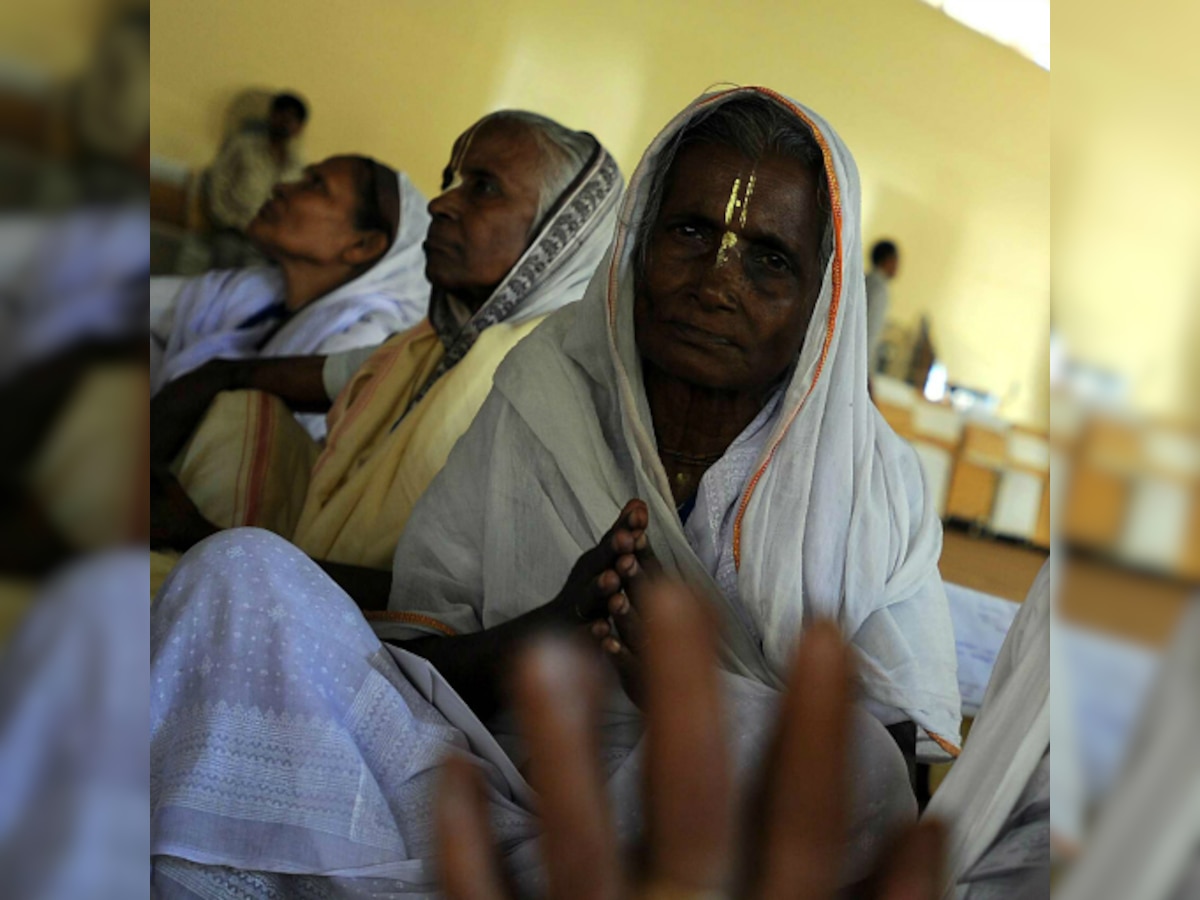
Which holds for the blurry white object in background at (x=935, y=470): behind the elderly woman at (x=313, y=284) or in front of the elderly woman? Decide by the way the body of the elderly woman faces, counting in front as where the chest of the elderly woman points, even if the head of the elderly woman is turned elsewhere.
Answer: behind

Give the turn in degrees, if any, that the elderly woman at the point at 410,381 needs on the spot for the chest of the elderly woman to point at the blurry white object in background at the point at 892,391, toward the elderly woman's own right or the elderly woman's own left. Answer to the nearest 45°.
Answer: approximately 180°

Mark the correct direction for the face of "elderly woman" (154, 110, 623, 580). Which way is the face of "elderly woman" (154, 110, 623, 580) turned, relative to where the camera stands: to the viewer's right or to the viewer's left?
to the viewer's left

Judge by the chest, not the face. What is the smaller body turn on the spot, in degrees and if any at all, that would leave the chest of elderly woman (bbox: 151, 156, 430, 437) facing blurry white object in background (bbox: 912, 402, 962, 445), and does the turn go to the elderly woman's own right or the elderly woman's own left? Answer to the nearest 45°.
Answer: approximately 135° to the elderly woman's own right

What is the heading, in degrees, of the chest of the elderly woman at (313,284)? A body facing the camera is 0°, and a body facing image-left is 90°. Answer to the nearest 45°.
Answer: approximately 90°

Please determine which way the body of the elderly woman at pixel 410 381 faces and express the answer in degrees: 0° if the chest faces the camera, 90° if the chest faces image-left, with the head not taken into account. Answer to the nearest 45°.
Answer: approximately 90°

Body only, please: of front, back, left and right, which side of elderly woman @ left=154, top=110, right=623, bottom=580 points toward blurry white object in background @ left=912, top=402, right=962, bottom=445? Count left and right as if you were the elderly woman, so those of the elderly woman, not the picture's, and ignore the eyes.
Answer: back

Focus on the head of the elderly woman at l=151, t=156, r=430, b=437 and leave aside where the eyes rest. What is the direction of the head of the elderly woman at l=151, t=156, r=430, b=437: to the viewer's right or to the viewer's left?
to the viewer's left
